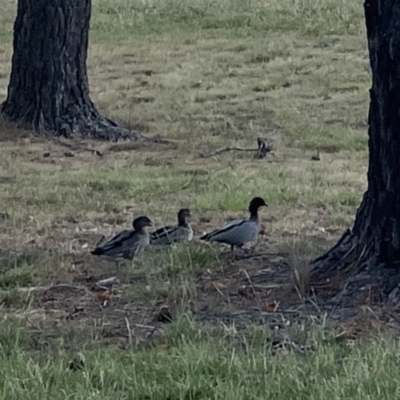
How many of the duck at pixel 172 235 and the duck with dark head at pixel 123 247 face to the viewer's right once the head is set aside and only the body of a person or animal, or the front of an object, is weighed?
2

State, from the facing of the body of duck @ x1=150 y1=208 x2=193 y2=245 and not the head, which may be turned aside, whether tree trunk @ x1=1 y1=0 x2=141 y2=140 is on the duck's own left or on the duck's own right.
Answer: on the duck's own left

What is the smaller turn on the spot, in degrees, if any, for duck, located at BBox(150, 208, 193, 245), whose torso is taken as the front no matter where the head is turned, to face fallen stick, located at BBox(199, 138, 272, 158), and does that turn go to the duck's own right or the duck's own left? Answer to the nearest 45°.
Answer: approximately 90° to the duck's own left

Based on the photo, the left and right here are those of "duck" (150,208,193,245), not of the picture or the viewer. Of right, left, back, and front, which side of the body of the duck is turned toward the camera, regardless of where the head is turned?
right

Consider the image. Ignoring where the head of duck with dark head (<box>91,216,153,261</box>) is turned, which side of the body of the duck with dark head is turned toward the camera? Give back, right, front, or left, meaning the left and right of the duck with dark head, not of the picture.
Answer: right

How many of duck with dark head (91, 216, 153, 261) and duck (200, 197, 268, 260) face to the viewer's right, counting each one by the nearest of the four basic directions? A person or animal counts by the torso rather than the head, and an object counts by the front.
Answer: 2

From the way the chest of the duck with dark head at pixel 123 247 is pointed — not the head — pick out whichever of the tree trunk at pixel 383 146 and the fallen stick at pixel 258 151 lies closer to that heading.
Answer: the tree trunk

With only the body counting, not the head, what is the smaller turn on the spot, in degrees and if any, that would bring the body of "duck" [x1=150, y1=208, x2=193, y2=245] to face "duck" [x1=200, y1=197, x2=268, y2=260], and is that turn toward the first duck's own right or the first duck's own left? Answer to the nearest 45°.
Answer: approximately 45° to the first duck's own right

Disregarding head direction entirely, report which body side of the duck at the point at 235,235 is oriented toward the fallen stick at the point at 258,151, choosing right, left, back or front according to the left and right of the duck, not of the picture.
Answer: left

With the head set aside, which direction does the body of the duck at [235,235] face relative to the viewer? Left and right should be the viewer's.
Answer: facing to the right of the viewer

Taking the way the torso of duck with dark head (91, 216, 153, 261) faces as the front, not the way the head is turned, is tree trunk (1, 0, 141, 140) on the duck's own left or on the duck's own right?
on the duck's own left
